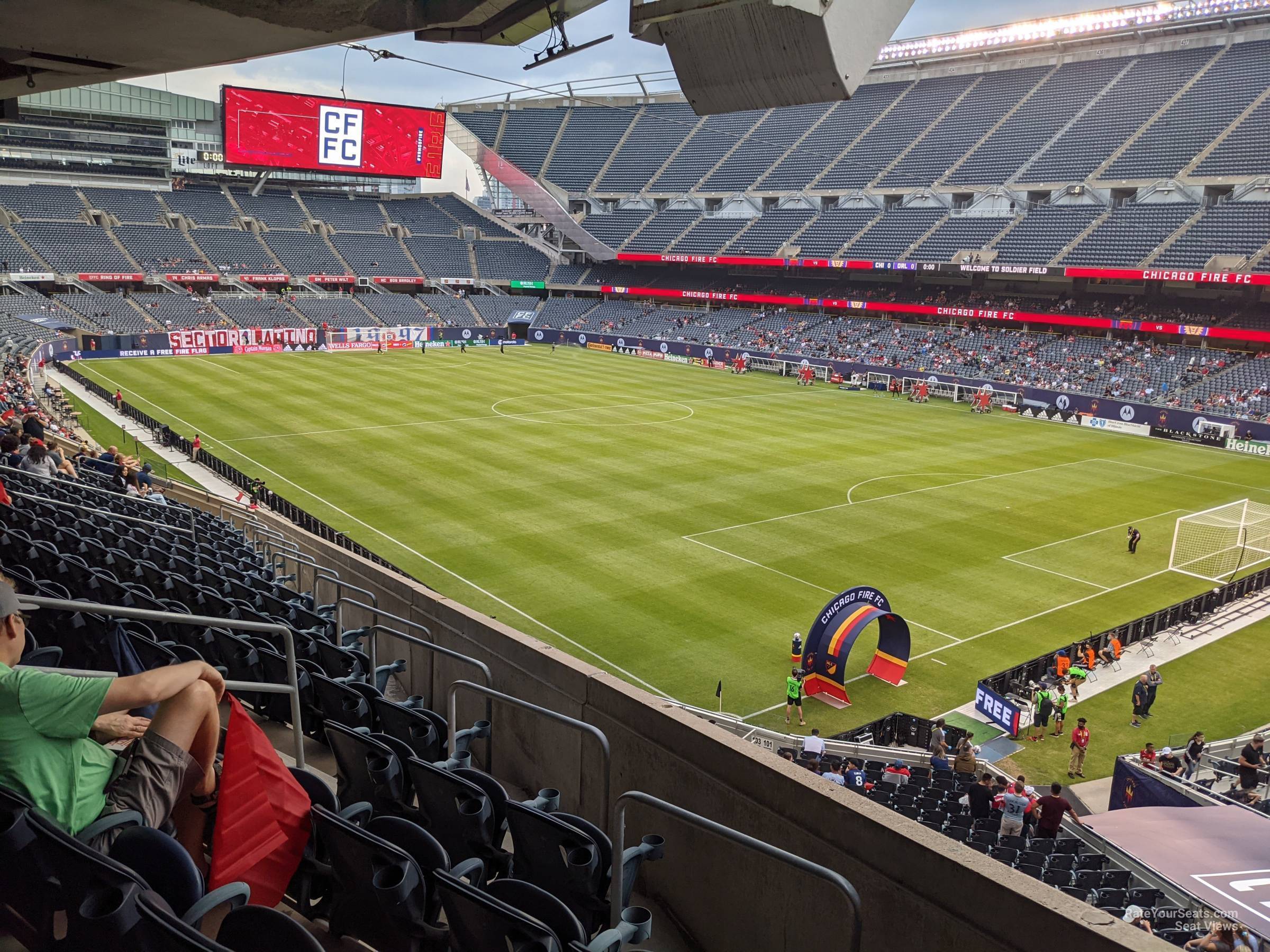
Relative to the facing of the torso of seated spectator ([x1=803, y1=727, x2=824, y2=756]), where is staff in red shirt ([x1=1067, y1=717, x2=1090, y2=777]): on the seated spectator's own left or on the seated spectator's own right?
on the seated spectator's own right

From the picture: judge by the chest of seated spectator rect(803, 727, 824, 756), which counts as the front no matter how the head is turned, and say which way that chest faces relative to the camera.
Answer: away from the camera

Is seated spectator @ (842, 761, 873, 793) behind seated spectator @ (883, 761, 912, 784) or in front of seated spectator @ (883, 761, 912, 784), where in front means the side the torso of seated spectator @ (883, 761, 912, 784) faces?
behind

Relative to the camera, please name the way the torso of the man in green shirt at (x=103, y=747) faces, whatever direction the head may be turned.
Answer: to the viewer's right

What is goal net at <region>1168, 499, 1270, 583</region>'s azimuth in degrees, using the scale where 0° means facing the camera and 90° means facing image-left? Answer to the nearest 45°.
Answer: approximately 135°

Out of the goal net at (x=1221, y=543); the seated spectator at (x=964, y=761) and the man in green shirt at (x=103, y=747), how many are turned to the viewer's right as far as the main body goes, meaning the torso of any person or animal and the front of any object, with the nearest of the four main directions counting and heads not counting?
1

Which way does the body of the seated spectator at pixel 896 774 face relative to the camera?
away from the camera

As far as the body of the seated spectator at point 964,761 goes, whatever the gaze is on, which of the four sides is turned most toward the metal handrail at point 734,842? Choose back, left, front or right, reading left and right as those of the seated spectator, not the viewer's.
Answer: back

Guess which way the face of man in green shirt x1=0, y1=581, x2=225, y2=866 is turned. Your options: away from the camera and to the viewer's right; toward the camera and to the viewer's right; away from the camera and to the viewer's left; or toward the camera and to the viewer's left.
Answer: away from the camera and to the viewer's right

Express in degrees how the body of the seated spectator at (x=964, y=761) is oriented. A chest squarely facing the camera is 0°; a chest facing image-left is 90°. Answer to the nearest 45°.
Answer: approximately 180°

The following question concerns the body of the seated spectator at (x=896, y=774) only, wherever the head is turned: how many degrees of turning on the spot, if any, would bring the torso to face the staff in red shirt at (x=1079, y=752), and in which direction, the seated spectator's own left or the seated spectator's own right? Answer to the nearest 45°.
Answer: approximately 45° to the seated spectator's own right

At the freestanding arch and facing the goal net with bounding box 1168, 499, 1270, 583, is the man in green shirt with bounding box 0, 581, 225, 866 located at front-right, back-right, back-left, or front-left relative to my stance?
back-right

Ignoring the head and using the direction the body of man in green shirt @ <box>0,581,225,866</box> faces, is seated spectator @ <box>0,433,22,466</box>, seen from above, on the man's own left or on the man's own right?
on the man's own left

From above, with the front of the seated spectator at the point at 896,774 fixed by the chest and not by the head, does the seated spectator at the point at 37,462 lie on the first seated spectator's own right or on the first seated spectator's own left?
on the first seated spectator's own left
